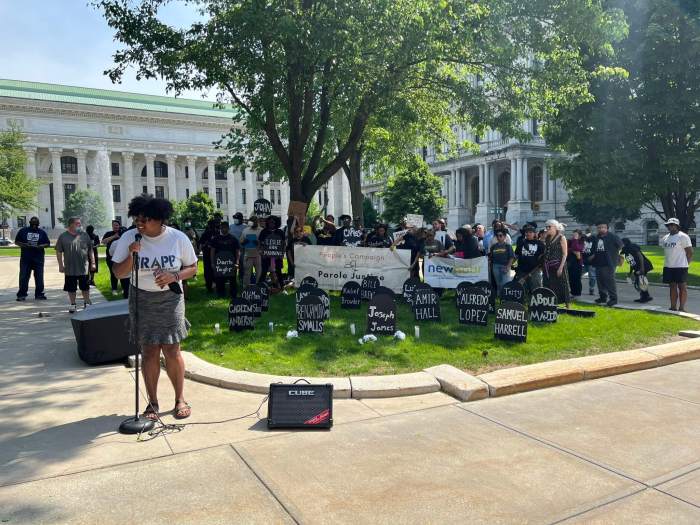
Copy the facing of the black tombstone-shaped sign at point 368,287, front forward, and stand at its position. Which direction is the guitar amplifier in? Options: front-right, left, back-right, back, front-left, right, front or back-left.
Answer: front

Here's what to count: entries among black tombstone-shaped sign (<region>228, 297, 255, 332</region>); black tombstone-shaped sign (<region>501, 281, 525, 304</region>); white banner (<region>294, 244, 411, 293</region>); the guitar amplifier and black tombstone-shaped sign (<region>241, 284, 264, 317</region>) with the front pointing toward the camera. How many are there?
5

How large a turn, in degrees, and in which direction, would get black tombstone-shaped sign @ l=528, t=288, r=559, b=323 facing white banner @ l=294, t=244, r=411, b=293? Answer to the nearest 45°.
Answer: approximately 135° to its right

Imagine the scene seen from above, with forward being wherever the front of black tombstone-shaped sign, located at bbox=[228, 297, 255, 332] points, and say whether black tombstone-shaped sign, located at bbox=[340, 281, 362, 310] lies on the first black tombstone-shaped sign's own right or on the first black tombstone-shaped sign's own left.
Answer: on the first black tombstone-shaped sign's own left

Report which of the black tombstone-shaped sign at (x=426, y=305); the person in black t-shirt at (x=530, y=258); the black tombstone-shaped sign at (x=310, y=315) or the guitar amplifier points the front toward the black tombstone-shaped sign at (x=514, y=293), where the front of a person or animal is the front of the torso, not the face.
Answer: the person in black t-shirt

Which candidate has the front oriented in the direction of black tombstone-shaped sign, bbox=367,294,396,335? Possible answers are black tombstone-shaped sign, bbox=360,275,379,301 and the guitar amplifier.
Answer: black tombstone-shaped sign, bbox=360,275,379,301

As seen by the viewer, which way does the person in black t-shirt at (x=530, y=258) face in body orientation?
toward the camera

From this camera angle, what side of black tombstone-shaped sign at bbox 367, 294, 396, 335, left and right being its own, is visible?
front

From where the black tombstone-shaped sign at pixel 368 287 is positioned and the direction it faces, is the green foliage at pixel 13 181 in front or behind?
behind

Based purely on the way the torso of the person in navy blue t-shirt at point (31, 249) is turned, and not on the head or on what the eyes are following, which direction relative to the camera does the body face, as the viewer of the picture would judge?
toward the camera

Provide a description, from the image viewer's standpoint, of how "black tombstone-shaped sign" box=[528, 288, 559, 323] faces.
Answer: facing the viewer

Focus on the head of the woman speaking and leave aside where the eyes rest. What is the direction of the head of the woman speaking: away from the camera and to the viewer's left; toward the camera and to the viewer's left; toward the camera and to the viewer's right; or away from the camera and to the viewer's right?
toward the camera and to the viewer's left

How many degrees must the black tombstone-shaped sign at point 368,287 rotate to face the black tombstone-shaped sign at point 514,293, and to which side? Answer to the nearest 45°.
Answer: approximately 45° to its left

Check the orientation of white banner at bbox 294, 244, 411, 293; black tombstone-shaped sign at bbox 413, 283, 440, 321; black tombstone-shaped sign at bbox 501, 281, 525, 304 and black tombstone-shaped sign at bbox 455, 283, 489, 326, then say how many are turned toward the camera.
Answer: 4

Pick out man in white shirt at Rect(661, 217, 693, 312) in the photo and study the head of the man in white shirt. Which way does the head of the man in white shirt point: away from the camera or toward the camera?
toward the camera

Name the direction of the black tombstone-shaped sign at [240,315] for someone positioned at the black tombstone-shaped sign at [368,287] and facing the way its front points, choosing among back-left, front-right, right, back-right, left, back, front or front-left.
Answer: front-right

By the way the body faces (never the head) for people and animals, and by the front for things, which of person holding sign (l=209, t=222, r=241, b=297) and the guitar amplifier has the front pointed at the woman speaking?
the person holding sign

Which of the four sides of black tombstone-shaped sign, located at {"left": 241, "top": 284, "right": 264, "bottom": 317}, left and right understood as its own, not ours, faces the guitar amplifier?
front

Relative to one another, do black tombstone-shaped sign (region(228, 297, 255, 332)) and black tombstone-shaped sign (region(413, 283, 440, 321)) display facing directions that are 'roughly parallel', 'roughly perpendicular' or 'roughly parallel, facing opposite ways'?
roughly parallel

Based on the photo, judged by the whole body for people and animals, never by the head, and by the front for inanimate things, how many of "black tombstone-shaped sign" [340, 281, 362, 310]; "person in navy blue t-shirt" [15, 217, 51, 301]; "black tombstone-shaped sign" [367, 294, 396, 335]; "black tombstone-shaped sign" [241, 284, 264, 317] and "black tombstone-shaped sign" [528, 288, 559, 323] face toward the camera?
5

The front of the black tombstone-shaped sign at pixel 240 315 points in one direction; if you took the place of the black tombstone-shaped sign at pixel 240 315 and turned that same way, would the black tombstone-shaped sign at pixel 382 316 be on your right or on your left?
on your left

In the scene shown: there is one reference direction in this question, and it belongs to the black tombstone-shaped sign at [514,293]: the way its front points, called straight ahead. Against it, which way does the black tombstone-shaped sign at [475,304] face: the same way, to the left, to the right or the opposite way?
the same way

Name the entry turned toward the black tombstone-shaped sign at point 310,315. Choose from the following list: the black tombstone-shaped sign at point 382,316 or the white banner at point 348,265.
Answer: the white banner
